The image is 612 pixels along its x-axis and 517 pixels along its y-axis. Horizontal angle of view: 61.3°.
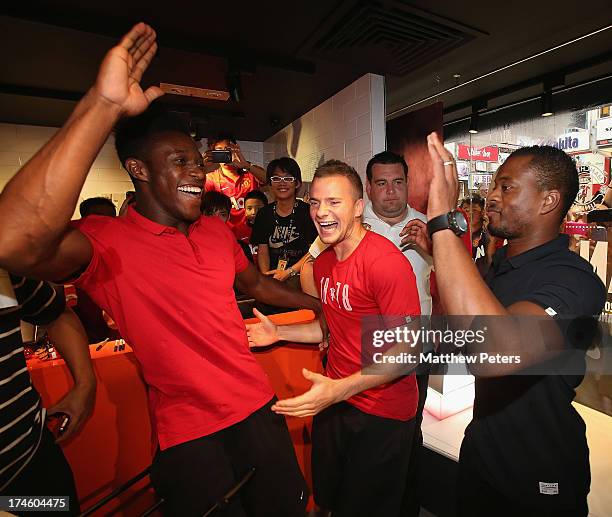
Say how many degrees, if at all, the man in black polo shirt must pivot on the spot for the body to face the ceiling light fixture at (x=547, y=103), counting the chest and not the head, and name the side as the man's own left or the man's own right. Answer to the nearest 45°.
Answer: approximately 90° to the man's own right

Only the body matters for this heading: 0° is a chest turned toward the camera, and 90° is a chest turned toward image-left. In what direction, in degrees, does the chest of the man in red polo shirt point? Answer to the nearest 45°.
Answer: approximately 315°

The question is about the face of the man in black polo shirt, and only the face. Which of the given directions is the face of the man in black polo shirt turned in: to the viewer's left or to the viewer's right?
to the viewer's left

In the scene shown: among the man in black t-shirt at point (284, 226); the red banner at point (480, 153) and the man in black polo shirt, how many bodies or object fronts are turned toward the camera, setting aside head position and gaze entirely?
2

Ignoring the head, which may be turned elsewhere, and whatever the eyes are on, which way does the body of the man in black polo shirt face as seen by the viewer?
to the viewer's left

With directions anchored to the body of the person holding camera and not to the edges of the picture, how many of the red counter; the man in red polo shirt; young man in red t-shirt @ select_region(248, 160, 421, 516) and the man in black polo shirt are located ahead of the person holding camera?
4

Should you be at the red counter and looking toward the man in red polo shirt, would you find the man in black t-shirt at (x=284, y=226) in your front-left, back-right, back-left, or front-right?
back-left

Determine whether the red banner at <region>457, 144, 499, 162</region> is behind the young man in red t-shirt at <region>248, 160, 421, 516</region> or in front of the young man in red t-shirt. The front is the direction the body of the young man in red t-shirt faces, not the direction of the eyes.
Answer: behind

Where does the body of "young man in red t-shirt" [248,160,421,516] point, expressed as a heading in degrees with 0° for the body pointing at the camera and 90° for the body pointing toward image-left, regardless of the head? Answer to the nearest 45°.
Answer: approximately 45°
